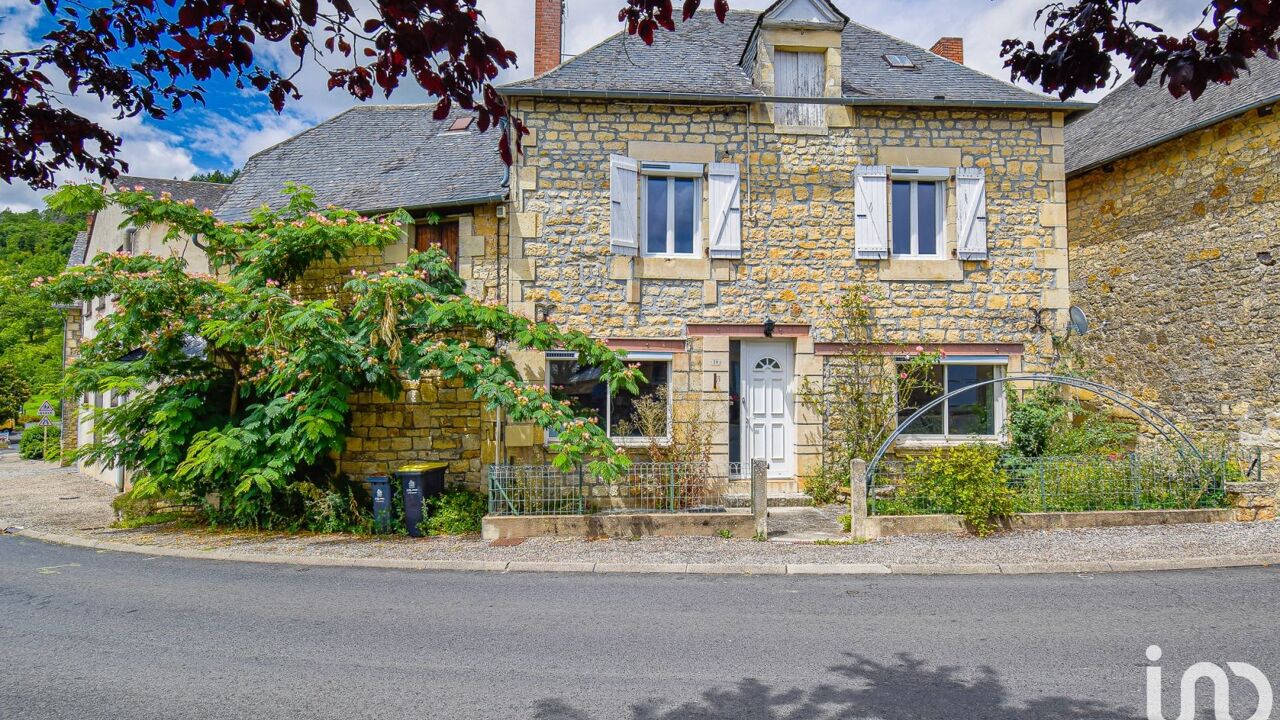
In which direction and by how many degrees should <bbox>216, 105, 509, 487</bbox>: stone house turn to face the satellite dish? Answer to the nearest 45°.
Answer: approximately 90° to its left

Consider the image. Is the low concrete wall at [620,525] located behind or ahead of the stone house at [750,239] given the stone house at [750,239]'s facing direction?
ahead

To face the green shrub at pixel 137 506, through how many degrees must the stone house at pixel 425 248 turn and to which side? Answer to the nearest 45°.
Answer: approximately 90° to its right

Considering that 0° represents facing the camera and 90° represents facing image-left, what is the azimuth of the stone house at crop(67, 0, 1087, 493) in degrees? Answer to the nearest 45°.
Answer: approximately 0°

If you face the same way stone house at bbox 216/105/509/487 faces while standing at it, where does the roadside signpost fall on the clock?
The roadside signpost is roughly at 5 o'clock from the stone house.

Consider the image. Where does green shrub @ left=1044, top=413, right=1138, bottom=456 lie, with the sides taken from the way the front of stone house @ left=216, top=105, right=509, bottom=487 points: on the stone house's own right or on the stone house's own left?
on the stone house's own left

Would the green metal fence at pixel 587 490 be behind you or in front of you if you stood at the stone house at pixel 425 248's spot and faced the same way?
in front

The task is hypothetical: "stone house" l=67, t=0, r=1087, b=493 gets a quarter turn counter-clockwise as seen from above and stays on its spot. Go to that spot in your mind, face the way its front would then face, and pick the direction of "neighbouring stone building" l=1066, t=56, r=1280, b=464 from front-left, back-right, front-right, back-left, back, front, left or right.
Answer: front

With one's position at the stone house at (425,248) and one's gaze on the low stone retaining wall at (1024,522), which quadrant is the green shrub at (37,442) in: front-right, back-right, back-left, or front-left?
back-left
